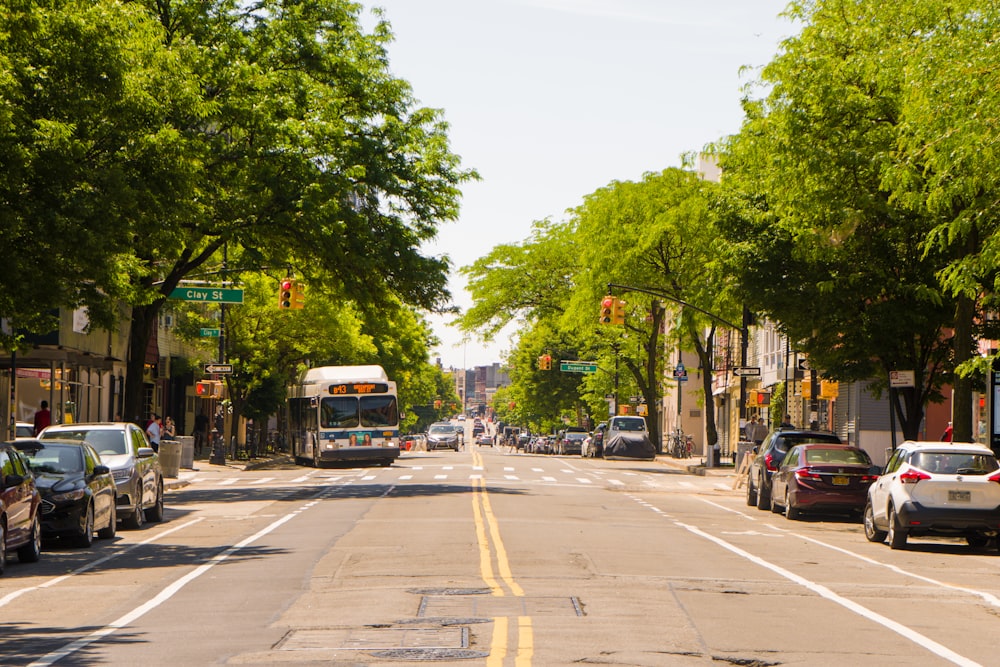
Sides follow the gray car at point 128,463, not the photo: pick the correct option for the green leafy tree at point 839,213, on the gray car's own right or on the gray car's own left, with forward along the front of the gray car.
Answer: on the gray car's own left

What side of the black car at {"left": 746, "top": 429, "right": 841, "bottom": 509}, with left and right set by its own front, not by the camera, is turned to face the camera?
back

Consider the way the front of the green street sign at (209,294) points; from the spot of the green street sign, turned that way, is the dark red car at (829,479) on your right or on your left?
on your left

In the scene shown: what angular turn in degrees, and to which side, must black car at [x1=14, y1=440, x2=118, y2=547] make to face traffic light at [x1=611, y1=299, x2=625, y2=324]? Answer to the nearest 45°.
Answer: approximately 135° to its left

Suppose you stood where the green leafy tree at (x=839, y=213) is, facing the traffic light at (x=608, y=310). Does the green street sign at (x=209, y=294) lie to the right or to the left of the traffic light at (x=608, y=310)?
left

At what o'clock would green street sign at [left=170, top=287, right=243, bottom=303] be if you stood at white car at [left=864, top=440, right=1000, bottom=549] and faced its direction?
The green street sign is roughly at 10 o'clock from the white car.

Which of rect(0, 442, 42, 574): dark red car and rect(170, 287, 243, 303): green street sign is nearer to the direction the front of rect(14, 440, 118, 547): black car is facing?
the dark red car

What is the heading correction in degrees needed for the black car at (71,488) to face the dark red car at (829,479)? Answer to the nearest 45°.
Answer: approximately 90° to its left

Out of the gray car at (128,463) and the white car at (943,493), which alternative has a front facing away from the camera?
the white car

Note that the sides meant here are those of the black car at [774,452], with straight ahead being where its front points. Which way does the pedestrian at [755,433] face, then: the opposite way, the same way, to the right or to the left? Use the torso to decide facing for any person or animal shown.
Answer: the opposite way

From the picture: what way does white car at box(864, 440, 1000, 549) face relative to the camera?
away from the camera

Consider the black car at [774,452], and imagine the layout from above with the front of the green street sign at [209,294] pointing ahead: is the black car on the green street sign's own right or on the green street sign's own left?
on the green street sign's own left

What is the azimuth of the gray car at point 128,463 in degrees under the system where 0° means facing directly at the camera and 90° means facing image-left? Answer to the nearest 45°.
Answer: approximately 0°
